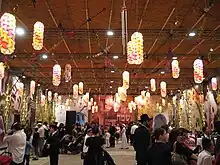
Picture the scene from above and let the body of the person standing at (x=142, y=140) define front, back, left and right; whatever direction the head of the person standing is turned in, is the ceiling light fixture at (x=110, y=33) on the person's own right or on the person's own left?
on the person's own left

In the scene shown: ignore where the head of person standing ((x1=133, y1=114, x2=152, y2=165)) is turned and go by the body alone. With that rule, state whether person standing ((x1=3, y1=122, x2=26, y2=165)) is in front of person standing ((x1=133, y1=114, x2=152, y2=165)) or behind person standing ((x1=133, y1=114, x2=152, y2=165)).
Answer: behind
